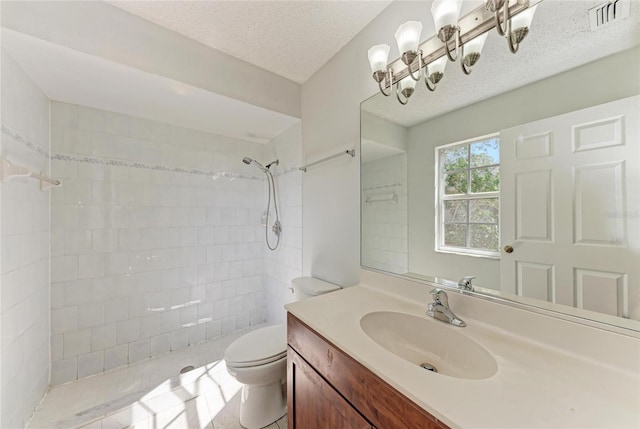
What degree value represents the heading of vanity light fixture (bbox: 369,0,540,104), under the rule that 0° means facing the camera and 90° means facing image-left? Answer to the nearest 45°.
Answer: approximately 45°

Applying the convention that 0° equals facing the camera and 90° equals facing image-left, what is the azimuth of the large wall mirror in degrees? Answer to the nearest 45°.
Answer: approximately 45°
